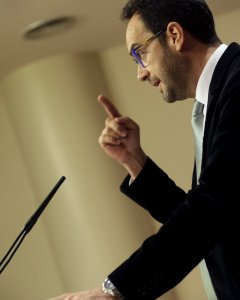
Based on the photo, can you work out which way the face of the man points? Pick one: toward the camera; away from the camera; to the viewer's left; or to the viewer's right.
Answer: to the viewer's left

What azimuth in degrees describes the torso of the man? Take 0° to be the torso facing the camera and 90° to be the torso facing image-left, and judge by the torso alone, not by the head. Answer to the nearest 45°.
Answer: approximately 90°

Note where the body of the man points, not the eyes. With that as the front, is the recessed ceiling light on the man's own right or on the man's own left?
on the man's own right
